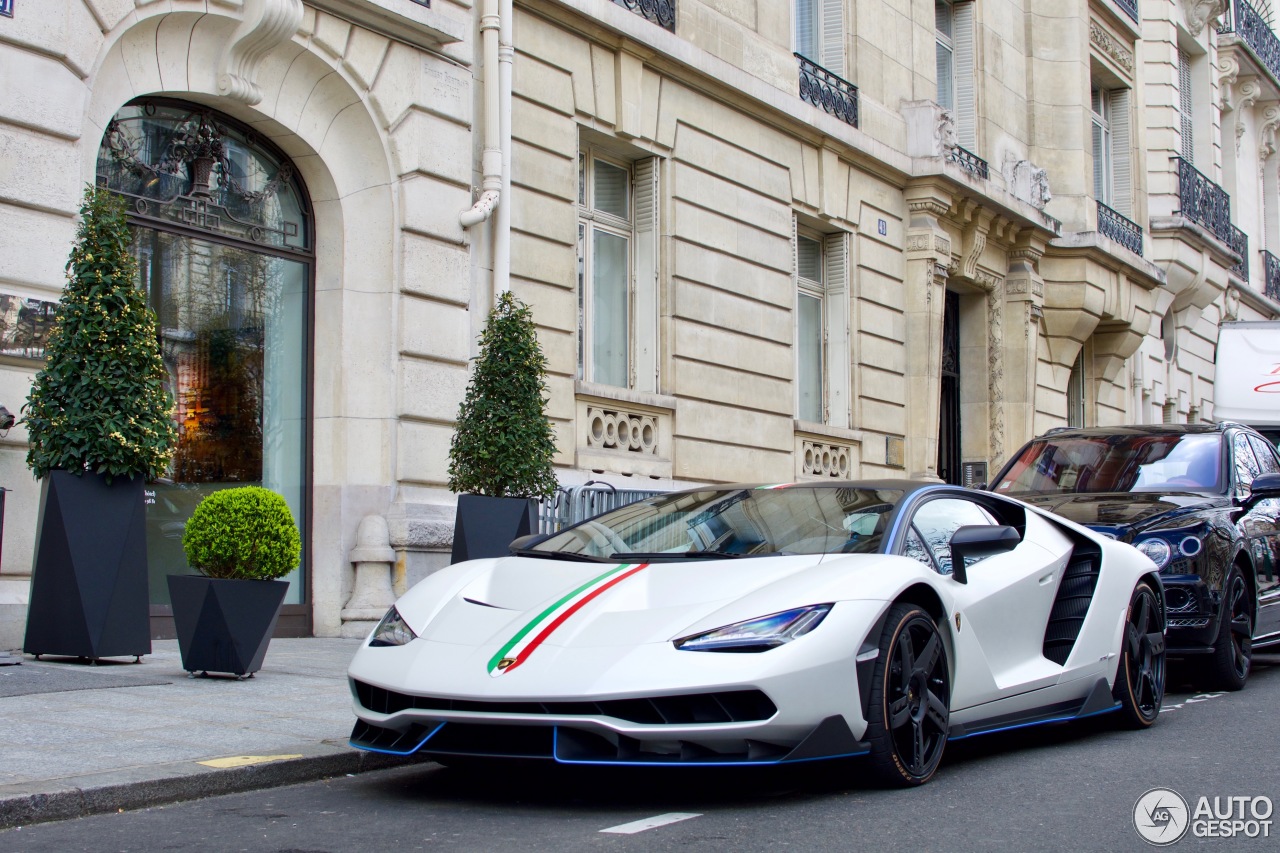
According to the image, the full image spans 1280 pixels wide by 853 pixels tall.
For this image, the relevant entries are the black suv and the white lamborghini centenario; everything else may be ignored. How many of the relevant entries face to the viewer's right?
0

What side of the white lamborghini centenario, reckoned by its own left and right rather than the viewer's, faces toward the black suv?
back

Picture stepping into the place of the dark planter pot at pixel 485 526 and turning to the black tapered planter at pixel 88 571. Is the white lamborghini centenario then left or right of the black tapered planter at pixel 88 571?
left

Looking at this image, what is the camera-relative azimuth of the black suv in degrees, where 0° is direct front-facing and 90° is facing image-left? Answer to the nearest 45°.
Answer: approximately 45°

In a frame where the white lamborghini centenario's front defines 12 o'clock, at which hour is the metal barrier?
The metal barrier is roughly at 4 o'clock from the white lamborghini centenario.

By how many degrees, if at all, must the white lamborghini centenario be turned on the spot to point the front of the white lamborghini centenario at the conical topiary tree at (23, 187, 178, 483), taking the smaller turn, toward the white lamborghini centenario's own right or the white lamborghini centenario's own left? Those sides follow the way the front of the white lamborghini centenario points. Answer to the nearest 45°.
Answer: approximately 90° to the white lamborghini centenario's own right

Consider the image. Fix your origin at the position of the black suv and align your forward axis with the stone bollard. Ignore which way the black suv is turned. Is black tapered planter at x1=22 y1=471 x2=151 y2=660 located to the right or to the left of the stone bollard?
left

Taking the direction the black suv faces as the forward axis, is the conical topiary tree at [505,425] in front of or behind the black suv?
in front
